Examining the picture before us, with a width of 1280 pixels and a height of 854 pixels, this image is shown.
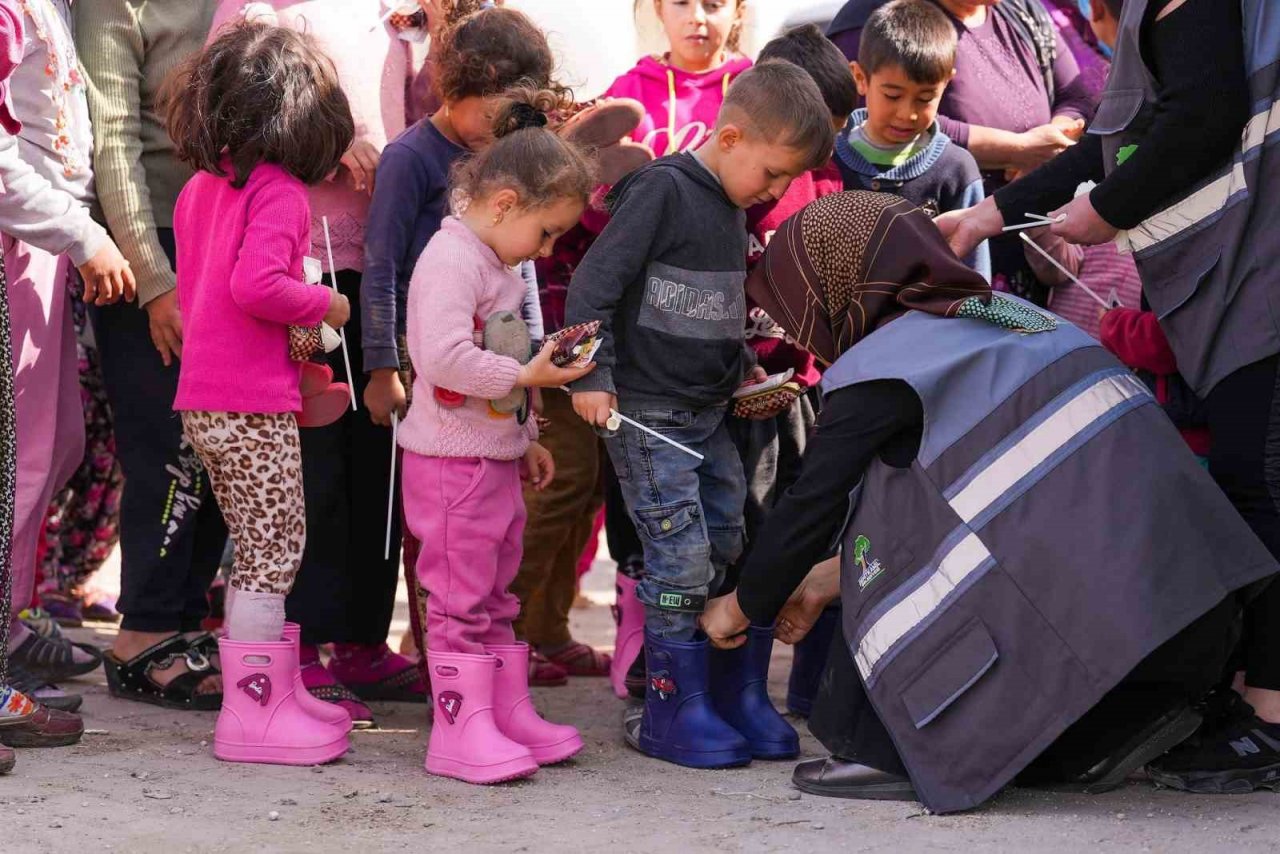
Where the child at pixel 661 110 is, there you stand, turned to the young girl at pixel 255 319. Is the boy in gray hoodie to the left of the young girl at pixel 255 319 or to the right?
left

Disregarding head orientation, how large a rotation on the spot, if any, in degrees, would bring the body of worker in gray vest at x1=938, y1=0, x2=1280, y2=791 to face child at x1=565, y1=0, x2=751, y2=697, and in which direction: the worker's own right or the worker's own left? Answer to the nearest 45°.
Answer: approximately 45° to the worker's own right

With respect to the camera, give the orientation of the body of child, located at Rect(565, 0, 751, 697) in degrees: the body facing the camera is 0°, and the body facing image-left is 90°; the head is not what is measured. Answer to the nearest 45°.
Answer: approximately 0°

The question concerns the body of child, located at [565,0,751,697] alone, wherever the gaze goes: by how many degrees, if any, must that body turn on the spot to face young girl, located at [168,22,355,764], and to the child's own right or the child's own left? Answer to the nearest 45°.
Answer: approximately 45° to the child's own right

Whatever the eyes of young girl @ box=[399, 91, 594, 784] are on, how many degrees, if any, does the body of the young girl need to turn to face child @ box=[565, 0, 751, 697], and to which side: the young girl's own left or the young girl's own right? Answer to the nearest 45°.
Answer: approximately 90° to the young girl's own left

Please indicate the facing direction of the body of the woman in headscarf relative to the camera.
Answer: to the viewer's left

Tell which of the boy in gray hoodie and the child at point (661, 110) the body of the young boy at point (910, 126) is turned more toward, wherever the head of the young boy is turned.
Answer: the boy in gray hoodie

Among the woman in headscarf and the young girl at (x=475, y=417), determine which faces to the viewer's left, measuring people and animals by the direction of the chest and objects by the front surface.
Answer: the woman in headscarf
